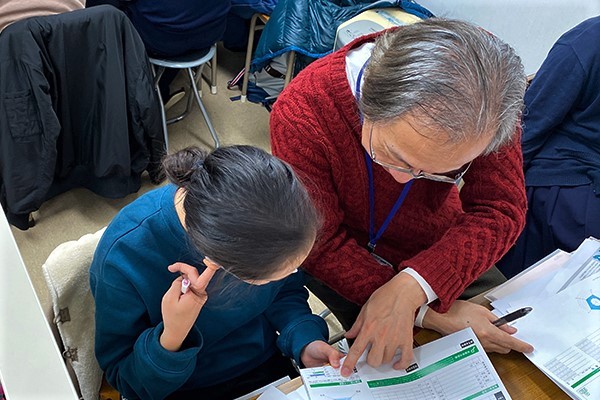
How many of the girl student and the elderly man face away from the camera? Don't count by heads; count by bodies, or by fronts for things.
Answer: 0

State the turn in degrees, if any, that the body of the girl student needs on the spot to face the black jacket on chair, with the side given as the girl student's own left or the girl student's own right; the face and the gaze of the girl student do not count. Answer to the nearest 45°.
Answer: approximately 180°

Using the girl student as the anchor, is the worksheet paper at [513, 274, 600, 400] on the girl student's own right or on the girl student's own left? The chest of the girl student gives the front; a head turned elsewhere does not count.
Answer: on the girl student's own left

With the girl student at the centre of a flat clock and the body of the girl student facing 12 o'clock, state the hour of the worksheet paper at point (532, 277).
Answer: The worksheet paper is roughly at 10 o'clock from the girl student.
